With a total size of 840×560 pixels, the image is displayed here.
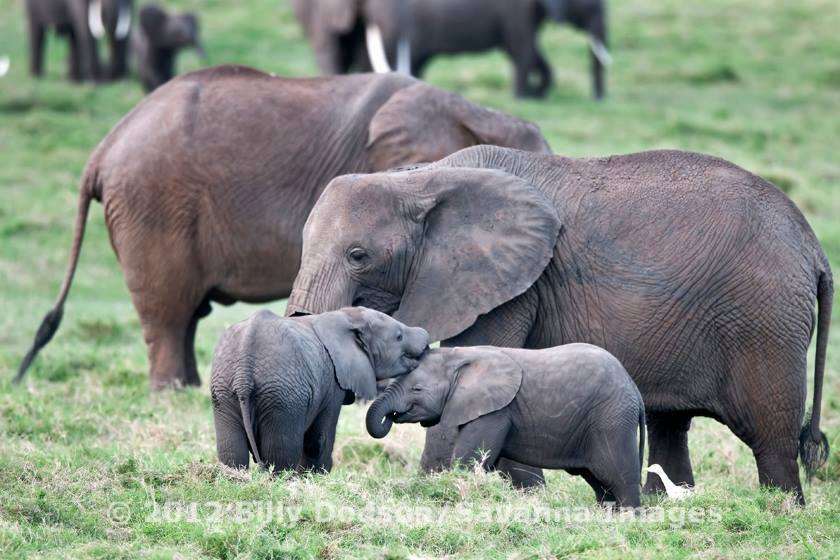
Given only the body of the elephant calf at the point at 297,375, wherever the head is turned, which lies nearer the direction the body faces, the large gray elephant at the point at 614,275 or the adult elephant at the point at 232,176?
the large gray elephant

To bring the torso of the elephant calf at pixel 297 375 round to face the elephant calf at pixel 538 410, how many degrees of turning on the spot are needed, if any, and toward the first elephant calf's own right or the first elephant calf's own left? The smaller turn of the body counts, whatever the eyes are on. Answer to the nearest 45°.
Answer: approximately 45° to the first elephant calf's own right

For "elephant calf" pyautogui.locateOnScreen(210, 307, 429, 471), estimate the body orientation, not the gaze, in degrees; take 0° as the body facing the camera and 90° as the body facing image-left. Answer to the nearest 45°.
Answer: approximately 225°

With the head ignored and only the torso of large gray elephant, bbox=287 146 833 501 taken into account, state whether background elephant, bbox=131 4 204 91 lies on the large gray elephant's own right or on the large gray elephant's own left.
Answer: on the large gray elephant's own right

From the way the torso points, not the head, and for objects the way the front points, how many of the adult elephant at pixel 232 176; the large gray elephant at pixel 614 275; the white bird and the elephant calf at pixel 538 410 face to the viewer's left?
3

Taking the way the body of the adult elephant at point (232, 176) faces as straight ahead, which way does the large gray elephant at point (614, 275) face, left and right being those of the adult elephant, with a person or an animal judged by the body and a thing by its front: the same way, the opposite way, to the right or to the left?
the opposite way

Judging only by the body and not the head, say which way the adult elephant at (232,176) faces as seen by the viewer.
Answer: to the viewer's right

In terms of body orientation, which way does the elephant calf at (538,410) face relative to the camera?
to the viewer's left

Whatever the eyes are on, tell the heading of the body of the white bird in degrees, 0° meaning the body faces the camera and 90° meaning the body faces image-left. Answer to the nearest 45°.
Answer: approximately 90°

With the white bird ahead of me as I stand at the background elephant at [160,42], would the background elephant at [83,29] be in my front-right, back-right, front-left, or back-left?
back-right

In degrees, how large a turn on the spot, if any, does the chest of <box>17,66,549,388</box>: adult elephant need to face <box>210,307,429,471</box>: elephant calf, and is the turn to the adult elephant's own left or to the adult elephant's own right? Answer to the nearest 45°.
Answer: approximately 90° to the adult elephant's own right

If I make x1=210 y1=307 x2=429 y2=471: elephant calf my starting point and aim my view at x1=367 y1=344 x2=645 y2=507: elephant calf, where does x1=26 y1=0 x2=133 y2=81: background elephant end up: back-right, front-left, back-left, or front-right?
back-left

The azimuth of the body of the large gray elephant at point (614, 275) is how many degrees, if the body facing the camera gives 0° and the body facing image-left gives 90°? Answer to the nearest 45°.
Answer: approximately 90°
